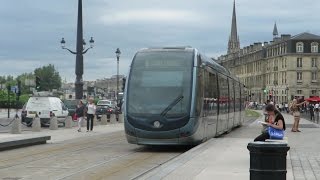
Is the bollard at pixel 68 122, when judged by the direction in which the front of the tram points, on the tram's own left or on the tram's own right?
on the tram's own right

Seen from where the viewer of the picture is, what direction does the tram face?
facing the viewer and to the left of the viewer

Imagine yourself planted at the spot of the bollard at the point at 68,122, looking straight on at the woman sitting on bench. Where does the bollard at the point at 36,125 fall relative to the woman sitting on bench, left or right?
right

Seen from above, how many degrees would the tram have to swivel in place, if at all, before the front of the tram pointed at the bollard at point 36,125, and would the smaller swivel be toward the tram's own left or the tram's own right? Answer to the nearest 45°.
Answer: approximately 90° to the tram's own right

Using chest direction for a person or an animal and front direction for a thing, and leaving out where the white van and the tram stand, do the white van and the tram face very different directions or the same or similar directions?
very different directions

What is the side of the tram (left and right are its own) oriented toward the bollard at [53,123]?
right
